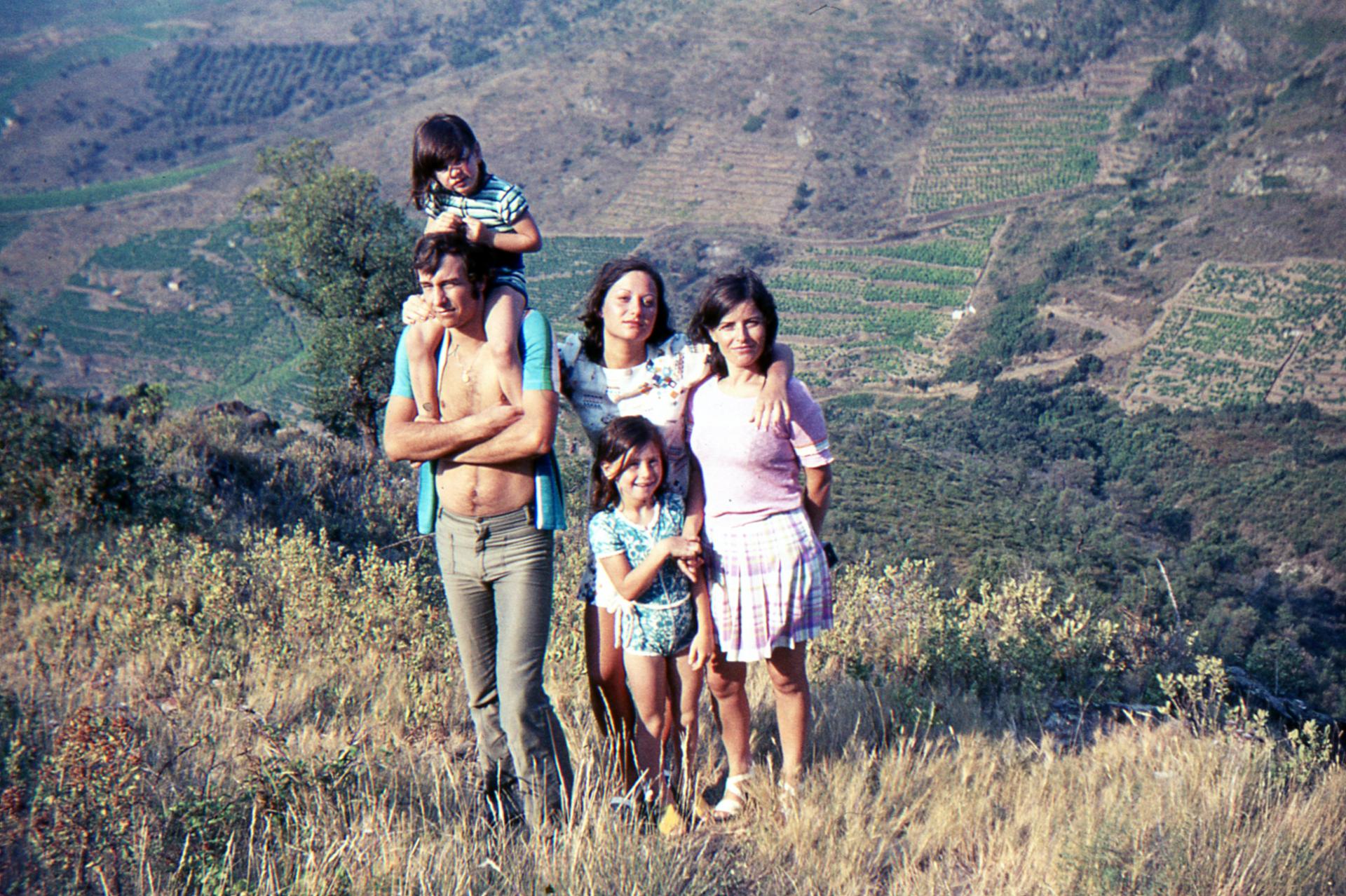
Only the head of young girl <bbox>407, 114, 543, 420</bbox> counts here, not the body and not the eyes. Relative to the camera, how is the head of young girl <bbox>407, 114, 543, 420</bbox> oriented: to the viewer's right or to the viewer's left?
to the viewer's right

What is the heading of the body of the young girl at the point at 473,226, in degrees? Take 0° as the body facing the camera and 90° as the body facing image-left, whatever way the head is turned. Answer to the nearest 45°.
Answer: approximately 0°

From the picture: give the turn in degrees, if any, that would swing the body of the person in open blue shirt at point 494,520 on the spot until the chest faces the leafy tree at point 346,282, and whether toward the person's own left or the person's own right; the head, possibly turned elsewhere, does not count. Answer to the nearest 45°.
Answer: approximately 180°
